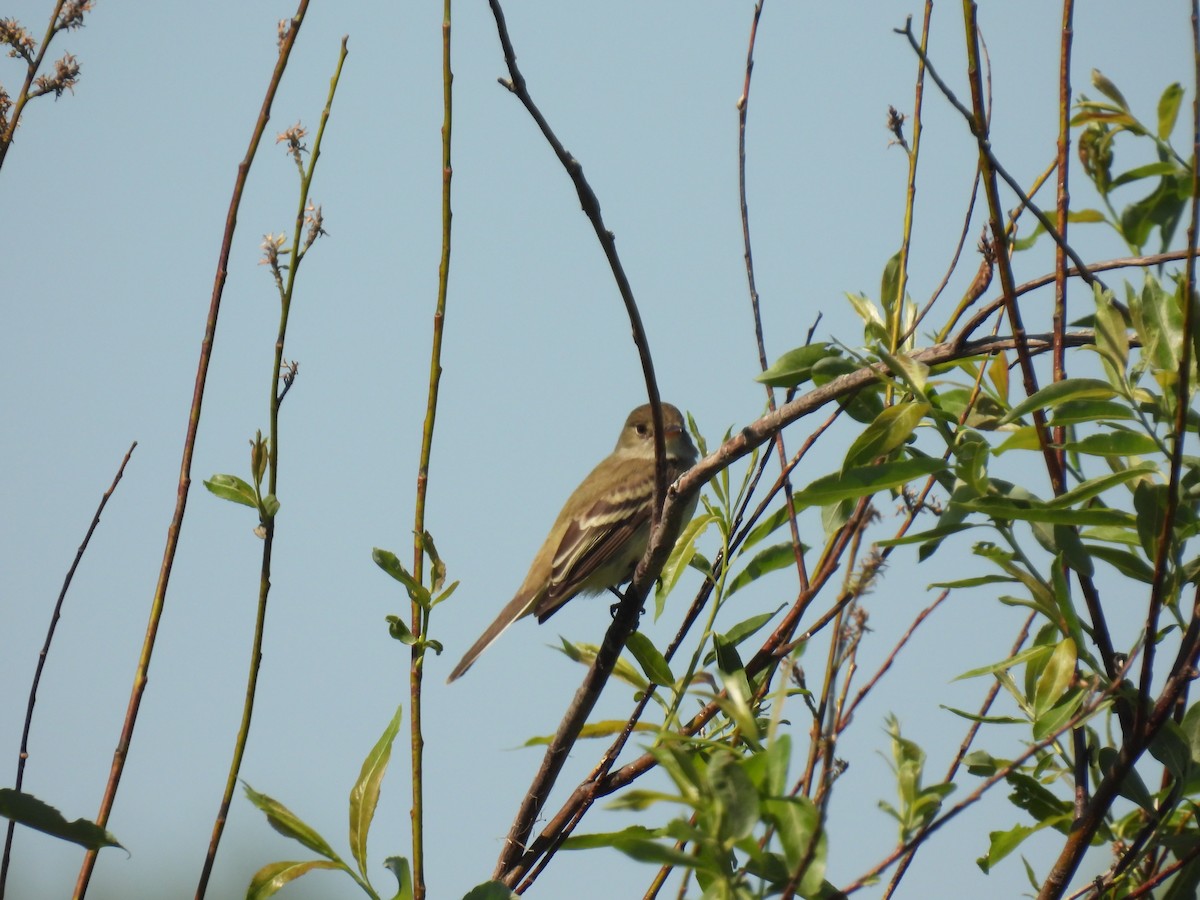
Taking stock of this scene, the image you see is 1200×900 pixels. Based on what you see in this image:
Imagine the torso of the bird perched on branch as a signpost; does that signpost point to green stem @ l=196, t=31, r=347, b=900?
no

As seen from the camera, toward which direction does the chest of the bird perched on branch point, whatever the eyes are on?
to the viewer's right
